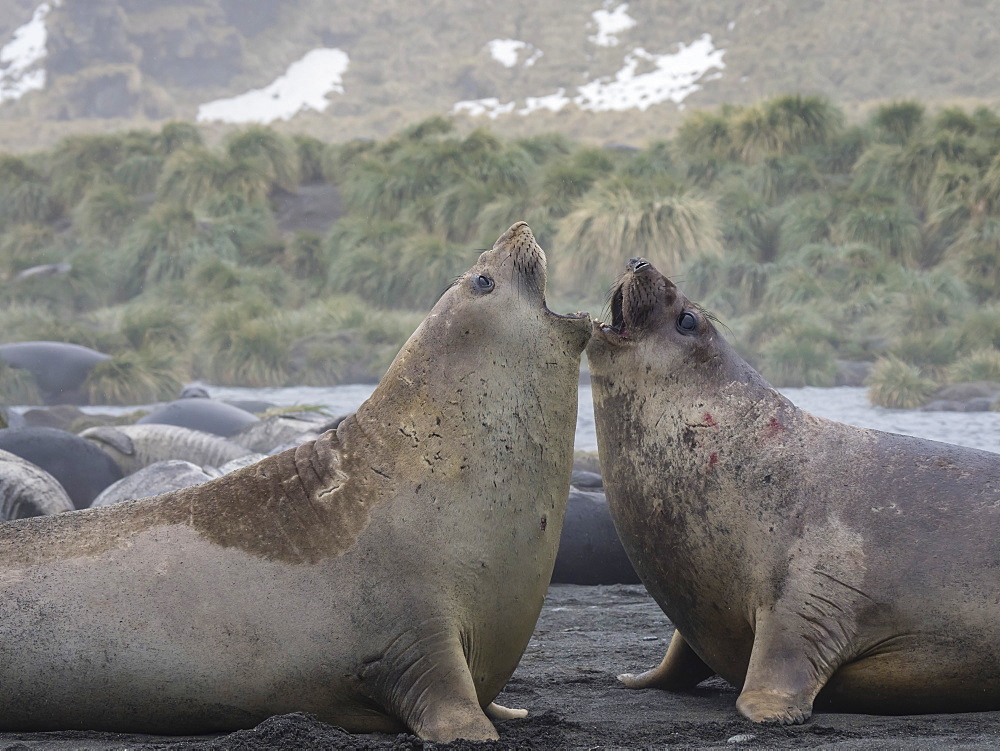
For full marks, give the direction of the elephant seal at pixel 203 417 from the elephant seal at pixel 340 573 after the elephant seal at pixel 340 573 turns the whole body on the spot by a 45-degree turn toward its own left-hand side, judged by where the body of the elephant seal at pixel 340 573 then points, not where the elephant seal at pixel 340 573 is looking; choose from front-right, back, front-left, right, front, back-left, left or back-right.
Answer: front-left

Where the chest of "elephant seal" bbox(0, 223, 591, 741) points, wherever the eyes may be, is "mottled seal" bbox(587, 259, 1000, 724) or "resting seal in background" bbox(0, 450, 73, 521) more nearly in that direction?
the mottled seal

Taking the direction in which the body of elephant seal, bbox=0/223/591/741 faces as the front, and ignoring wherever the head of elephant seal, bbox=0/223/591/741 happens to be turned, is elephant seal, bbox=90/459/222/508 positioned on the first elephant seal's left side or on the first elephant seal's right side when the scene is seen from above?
on the first elephant seal's left side

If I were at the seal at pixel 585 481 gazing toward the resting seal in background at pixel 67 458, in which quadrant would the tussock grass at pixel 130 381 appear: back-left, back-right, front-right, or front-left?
front-right

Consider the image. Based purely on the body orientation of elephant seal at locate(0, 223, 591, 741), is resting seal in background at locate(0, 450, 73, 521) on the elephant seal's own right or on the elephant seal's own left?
on the elephant seal's own left

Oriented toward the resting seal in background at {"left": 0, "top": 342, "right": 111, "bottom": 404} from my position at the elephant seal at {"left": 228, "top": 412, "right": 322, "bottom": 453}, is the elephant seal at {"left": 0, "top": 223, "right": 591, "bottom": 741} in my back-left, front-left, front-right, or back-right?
back-left

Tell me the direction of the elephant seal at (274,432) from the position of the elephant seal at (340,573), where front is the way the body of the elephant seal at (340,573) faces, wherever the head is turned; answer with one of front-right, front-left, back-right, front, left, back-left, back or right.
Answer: left

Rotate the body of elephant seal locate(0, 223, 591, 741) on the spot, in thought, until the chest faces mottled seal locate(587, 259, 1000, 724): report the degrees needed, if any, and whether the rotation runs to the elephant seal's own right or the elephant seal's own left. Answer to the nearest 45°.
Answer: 0° — it already faces it

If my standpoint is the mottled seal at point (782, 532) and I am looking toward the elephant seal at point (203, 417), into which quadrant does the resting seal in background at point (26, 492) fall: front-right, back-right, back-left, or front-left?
front-left

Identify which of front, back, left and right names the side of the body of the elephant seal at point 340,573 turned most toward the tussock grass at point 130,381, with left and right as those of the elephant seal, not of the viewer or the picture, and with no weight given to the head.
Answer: left

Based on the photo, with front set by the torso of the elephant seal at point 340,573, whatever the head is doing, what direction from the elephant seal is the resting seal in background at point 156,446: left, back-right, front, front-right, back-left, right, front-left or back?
left

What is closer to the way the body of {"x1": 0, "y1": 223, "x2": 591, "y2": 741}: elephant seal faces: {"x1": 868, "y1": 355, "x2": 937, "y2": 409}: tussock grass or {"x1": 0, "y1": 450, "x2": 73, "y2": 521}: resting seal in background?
the tussock grass

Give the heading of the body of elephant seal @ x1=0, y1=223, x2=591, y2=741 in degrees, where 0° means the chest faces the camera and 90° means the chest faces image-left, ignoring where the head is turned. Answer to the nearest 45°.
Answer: approximately 270°

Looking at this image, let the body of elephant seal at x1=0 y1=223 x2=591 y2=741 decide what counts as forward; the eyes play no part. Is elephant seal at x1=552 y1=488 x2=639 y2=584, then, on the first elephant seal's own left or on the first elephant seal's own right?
on the first elephant seal's own left

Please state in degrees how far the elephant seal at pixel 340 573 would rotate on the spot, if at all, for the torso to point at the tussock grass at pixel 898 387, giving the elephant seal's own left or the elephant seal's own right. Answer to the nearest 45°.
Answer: approximately 45° to the elephant seal's own left

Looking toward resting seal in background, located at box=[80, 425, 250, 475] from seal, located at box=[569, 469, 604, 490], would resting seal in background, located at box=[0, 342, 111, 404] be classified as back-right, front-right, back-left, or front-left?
front-right
